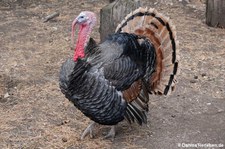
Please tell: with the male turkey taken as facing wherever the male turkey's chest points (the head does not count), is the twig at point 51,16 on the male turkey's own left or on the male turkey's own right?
on the male turkey's own right

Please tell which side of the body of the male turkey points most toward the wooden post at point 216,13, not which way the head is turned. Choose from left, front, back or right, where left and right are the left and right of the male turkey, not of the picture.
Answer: back

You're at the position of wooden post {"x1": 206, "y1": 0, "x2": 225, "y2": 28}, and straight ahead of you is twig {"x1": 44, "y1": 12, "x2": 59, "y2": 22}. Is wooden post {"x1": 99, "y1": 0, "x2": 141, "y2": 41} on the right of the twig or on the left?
left

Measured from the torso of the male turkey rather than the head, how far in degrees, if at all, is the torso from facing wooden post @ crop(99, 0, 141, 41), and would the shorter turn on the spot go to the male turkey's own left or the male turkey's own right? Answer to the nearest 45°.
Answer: approximately 135° to the male turkey's own right

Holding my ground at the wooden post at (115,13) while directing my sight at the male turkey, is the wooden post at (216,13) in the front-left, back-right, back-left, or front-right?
back-left

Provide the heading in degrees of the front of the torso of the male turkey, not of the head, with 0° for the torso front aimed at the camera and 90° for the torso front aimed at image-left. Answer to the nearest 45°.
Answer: approximately 45°
